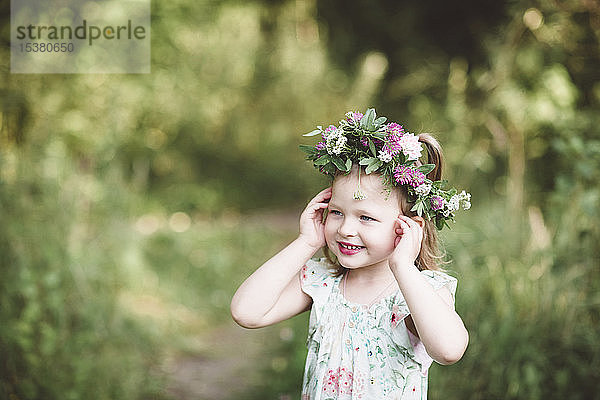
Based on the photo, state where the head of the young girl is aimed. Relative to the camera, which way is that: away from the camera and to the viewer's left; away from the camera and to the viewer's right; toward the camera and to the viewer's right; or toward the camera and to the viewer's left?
toward the camera and to the viewer's left
